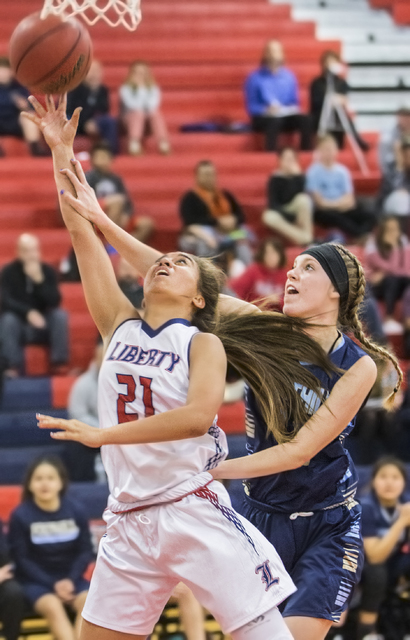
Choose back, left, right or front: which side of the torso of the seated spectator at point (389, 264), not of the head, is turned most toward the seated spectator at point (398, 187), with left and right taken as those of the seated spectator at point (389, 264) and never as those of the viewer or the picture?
back

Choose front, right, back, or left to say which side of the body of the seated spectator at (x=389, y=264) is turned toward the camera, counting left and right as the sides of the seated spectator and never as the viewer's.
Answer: front

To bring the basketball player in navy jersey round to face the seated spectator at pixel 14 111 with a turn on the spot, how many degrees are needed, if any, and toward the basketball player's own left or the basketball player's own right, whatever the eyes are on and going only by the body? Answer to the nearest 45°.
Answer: approximately 135° to the basketball player's own right

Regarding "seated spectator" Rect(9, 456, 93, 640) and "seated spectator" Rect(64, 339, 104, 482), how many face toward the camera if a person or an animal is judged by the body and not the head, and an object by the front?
2

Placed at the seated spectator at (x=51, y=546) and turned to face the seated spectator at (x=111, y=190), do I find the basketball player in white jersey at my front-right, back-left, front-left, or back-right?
back-right

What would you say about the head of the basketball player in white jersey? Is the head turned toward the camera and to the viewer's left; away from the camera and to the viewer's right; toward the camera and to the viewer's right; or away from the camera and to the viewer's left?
toward the camera and to the viewer's left

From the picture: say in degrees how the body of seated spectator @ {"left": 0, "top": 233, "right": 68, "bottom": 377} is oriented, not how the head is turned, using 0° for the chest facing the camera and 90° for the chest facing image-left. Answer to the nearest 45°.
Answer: approximately 0°

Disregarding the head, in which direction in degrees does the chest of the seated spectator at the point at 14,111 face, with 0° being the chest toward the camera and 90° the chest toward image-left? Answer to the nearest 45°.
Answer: approximately 315°

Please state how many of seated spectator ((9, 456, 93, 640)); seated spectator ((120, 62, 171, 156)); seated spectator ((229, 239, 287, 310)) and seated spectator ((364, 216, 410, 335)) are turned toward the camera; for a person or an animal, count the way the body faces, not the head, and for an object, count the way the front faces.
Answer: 4

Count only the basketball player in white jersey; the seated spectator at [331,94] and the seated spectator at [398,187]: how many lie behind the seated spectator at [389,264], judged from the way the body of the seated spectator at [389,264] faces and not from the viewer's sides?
2

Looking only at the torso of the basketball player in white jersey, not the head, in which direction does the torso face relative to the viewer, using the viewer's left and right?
facing the viewer and to the left of the viewer

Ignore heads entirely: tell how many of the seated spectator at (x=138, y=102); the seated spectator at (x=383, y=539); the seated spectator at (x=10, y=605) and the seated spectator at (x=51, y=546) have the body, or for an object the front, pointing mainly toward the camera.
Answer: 4

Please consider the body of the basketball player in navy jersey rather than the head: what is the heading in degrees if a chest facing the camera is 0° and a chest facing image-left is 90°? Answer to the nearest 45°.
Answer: approximately 45°

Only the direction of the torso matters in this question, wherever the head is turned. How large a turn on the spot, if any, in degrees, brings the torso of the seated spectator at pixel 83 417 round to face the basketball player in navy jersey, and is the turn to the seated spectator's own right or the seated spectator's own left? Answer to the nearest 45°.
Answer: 0° — they already face them

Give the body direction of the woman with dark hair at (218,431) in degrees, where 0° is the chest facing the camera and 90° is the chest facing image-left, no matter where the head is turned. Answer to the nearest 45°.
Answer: approximately 45°

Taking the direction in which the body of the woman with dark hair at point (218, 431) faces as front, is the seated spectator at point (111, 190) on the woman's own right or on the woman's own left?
on the woman's own right

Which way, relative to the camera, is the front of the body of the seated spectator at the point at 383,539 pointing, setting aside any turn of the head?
toward the camera

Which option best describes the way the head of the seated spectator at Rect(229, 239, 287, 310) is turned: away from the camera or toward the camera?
toward the camera

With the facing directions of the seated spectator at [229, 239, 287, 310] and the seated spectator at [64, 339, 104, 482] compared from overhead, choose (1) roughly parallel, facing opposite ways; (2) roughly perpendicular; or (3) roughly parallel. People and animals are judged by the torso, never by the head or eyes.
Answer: roughly parallel
